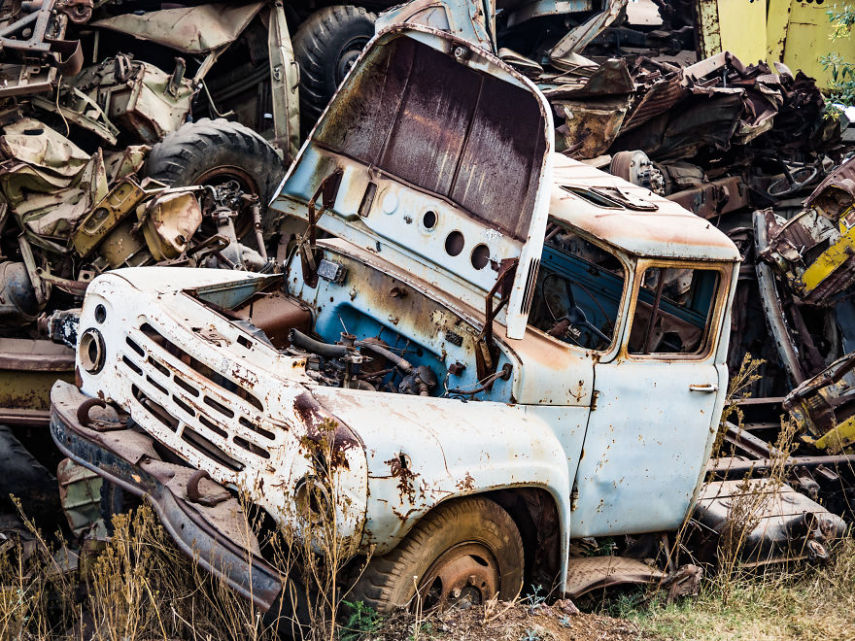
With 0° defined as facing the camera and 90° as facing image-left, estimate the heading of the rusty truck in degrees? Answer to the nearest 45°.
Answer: approximately 45°

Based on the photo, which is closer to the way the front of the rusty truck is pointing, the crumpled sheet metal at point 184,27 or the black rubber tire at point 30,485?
the black rubber tire

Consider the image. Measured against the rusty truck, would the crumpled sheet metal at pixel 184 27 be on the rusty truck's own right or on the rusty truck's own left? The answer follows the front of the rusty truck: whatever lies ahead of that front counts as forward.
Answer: on the rusty truck's own right

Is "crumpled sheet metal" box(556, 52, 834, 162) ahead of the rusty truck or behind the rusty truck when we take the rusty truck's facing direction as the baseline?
behind

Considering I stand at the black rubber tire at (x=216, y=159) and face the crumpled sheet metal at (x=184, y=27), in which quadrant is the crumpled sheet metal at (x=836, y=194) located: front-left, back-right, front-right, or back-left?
back-right

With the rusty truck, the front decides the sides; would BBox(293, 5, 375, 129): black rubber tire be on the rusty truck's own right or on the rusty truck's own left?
on the rusty truck's own right

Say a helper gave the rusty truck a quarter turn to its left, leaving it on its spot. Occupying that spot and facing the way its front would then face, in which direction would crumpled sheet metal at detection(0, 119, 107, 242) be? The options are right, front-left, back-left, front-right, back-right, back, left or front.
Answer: back

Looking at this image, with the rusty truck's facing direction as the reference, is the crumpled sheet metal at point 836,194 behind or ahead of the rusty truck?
behind
